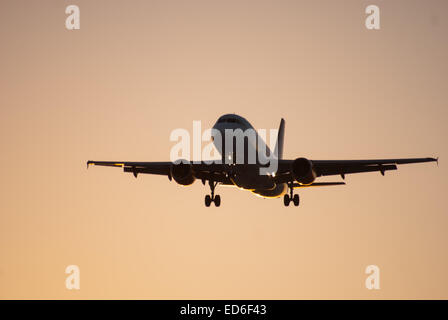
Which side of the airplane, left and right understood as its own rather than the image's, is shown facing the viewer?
front
